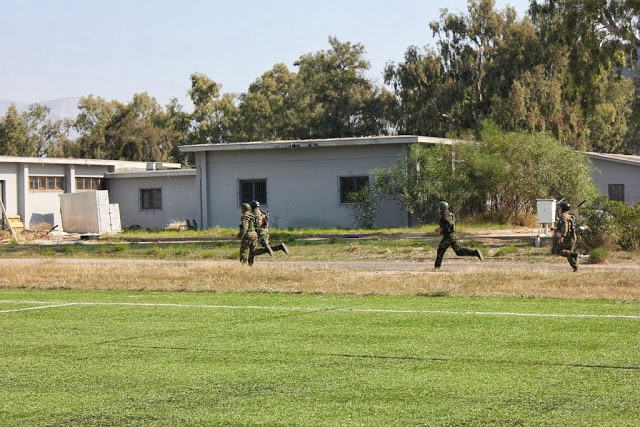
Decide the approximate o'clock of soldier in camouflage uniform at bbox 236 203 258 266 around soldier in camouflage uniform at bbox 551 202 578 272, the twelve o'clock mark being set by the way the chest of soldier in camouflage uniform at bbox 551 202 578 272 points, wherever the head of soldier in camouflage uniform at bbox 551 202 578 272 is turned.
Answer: soldier in camouflage uniform at bbox 236 203 258 266 is roughly at 12 o'clock from soldier in camouflage uniform at bbox 551 202 578 272.

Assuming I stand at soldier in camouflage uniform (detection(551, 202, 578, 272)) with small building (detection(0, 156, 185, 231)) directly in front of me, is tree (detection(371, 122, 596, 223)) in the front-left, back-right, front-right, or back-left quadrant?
front-right

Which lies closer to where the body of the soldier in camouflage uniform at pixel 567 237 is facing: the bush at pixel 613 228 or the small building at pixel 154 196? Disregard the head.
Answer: the small building

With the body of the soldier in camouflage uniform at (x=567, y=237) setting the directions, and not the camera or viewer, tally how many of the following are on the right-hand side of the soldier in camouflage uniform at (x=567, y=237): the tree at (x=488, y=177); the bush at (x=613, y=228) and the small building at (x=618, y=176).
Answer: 3

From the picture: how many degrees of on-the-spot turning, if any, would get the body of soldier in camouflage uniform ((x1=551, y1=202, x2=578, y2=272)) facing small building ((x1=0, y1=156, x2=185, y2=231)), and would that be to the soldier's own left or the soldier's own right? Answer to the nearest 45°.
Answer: approximately 45° to the soldier's own right

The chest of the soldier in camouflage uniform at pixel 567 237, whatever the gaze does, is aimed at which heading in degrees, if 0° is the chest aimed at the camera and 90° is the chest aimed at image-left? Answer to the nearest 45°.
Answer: approximately 90°

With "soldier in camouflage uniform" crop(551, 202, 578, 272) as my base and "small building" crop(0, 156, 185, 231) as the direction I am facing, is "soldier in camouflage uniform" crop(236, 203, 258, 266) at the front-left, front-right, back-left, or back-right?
front-left

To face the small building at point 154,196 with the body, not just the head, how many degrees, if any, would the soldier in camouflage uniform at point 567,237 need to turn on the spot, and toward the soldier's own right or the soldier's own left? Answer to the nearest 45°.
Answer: approximately 45° to the soldier's own right

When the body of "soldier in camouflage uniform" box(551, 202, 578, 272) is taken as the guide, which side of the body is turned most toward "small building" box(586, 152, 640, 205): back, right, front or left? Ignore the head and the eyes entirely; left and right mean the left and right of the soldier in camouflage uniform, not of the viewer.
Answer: right

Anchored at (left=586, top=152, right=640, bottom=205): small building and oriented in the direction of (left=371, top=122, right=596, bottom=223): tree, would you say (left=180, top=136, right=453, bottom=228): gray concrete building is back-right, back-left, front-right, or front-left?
front-right

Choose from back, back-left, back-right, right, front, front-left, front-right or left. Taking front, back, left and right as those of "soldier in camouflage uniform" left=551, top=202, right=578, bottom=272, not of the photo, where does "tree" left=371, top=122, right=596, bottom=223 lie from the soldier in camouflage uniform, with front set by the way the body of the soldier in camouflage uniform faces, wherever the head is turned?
right
